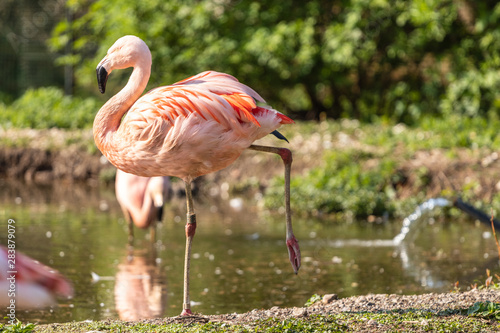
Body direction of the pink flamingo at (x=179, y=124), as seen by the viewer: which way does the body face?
to the viewer's left

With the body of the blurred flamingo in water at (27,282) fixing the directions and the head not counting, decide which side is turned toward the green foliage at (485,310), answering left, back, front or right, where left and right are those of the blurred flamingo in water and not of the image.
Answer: back

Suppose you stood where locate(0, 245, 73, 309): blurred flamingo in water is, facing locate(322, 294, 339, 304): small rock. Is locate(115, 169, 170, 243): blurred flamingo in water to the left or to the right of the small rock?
left

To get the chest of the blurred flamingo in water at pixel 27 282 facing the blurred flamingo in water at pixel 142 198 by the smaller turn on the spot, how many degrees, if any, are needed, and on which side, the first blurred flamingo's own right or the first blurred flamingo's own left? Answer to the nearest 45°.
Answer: approximately 90° to the first blurred flamingo's own right

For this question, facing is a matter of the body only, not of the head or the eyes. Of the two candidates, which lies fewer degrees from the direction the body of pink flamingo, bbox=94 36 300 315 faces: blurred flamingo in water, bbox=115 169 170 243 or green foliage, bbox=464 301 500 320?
the blurred flamingo in water

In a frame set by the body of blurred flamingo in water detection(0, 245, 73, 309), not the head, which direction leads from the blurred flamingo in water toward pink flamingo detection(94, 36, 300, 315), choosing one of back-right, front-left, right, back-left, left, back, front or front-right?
back-right

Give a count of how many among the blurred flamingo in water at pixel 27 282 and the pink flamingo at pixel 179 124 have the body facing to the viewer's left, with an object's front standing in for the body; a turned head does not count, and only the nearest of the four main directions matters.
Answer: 2

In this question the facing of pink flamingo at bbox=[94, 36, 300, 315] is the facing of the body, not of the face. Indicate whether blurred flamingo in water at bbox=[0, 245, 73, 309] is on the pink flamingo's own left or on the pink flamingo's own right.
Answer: on the pink flamingo's own left

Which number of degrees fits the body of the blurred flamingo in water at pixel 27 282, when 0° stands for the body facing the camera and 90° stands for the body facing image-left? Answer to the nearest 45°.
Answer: approximately 90°

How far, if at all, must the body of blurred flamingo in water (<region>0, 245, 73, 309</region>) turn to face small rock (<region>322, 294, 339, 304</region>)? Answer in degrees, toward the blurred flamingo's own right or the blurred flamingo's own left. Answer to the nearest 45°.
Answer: approximately 135° to the blurred flamingo's own right

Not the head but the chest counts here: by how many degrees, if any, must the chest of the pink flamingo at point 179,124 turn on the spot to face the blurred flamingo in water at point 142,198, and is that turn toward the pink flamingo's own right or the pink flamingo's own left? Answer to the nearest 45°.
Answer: approximately 90° to the pink flamingo's own right
